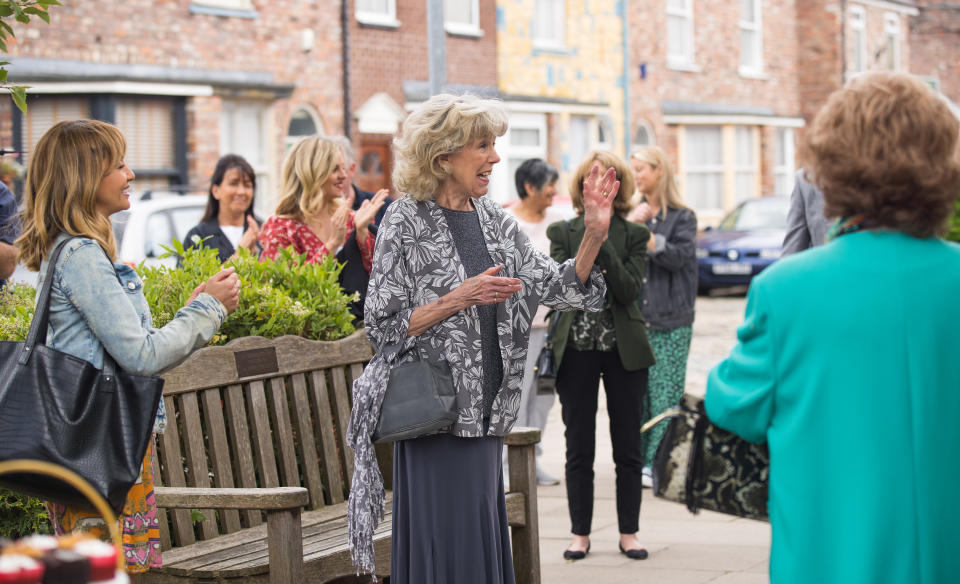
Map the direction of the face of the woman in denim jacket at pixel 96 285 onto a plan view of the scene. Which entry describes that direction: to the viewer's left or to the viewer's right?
to the viewer's right

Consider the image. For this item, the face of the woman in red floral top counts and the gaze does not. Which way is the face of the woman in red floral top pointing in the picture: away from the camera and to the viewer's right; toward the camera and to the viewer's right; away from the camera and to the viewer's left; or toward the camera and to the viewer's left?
toward the camera and to the viewer's right

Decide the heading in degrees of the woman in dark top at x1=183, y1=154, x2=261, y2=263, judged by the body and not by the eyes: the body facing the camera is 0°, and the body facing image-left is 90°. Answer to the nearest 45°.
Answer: approximately 315°

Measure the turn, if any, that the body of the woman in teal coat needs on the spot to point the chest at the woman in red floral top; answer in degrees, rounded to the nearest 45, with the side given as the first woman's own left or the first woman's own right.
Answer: approximately 45° to the first woman's own left

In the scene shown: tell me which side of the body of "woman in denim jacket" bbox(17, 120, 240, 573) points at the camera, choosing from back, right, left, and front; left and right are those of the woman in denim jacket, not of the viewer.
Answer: right

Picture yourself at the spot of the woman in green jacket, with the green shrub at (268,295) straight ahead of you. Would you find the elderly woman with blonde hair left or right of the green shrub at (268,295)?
left

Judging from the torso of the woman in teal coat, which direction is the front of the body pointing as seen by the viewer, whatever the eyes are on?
away from the camera

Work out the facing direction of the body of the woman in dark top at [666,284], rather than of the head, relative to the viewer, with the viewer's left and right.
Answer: facing to the left of the viewer

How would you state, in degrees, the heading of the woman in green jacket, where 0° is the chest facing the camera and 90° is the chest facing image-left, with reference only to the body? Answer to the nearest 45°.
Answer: approximately 0°
